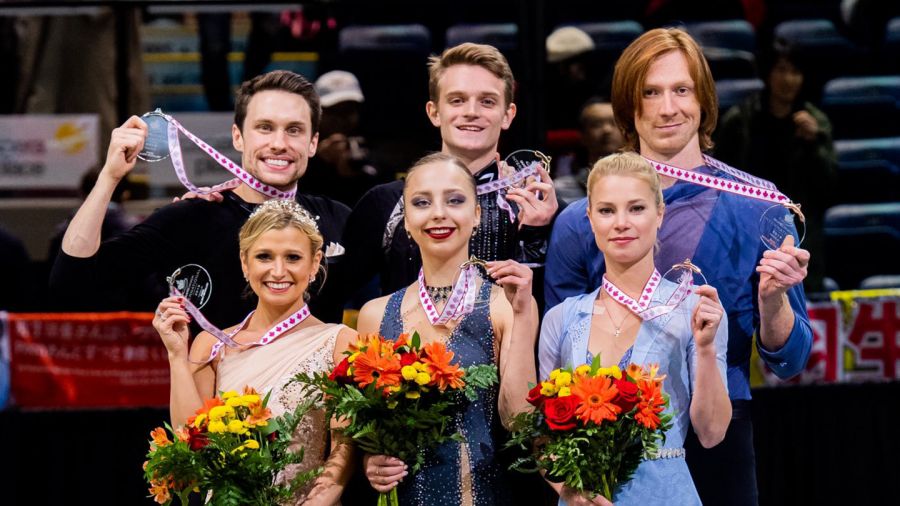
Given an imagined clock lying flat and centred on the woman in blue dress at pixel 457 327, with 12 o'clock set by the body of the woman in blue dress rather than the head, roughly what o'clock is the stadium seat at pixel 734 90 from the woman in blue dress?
The stadium seat is roughly at 7 o'clock from the woman in blue dress.

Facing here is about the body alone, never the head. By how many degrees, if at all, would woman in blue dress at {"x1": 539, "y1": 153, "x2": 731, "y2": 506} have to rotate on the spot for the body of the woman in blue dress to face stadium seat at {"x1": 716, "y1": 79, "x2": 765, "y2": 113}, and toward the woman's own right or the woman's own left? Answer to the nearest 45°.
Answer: approximately 180°

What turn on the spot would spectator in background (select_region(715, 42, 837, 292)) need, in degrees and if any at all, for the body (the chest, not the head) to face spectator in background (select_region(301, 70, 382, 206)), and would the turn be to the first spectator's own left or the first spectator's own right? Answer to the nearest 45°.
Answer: approximately 90° to the first spectator's own right

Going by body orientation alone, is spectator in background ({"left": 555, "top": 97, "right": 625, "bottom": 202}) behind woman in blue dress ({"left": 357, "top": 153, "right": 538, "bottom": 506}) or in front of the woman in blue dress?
behind

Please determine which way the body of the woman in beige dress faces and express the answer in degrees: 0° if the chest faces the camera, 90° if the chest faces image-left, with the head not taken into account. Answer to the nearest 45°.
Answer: approximately 0°

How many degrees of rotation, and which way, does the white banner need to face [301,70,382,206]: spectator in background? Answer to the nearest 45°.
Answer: approximately 45° to its left

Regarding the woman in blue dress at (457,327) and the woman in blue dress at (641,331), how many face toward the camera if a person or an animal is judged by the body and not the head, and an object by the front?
2

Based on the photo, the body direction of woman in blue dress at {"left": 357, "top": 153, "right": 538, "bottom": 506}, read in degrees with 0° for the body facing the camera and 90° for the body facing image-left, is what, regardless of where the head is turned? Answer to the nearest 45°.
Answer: approximately 0°

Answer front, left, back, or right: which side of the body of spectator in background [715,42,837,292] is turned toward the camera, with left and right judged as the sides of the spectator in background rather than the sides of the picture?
front

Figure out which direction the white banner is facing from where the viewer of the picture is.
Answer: facing the viewer

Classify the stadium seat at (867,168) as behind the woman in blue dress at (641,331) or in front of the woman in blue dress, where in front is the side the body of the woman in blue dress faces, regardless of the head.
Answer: behind
